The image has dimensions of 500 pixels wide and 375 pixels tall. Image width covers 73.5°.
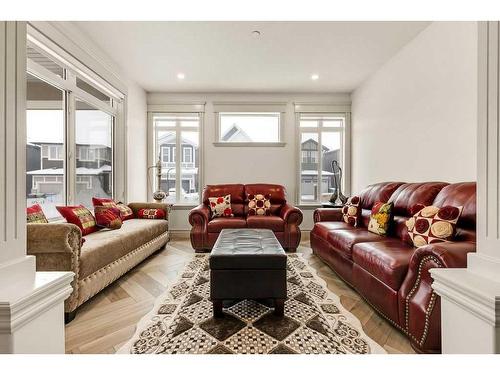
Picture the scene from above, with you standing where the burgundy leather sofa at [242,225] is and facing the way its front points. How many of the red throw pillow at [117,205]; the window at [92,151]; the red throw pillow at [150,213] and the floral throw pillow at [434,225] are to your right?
3

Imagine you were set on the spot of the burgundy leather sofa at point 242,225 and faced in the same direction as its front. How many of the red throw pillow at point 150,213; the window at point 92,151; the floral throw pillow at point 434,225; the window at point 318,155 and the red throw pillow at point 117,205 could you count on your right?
3

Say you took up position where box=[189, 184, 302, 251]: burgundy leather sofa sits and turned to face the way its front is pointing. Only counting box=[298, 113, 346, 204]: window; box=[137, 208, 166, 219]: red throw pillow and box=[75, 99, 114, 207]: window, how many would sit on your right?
2

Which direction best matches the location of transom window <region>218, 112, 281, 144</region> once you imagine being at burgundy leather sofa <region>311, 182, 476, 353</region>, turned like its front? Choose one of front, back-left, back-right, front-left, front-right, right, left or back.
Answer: right

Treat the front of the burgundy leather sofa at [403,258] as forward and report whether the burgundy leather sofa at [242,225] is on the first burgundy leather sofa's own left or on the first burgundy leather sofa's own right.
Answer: on the first burgundy leather sofa's own right

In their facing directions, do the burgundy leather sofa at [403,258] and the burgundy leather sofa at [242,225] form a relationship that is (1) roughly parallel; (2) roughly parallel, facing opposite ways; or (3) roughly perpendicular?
roughly perpendicular

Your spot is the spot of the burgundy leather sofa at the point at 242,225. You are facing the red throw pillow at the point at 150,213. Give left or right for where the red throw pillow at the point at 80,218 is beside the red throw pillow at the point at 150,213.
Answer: left

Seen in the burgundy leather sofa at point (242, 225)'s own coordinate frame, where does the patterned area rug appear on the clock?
The patterned area rug is roughly at 12 o'clock from the burgundy leather sofa.

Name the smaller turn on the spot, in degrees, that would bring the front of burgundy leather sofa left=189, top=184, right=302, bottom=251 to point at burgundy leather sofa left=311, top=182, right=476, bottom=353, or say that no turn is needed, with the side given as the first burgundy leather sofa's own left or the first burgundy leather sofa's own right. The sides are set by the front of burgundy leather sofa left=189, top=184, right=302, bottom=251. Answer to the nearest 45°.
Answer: approximately 45° to the first burgundy leather sofa's own left
